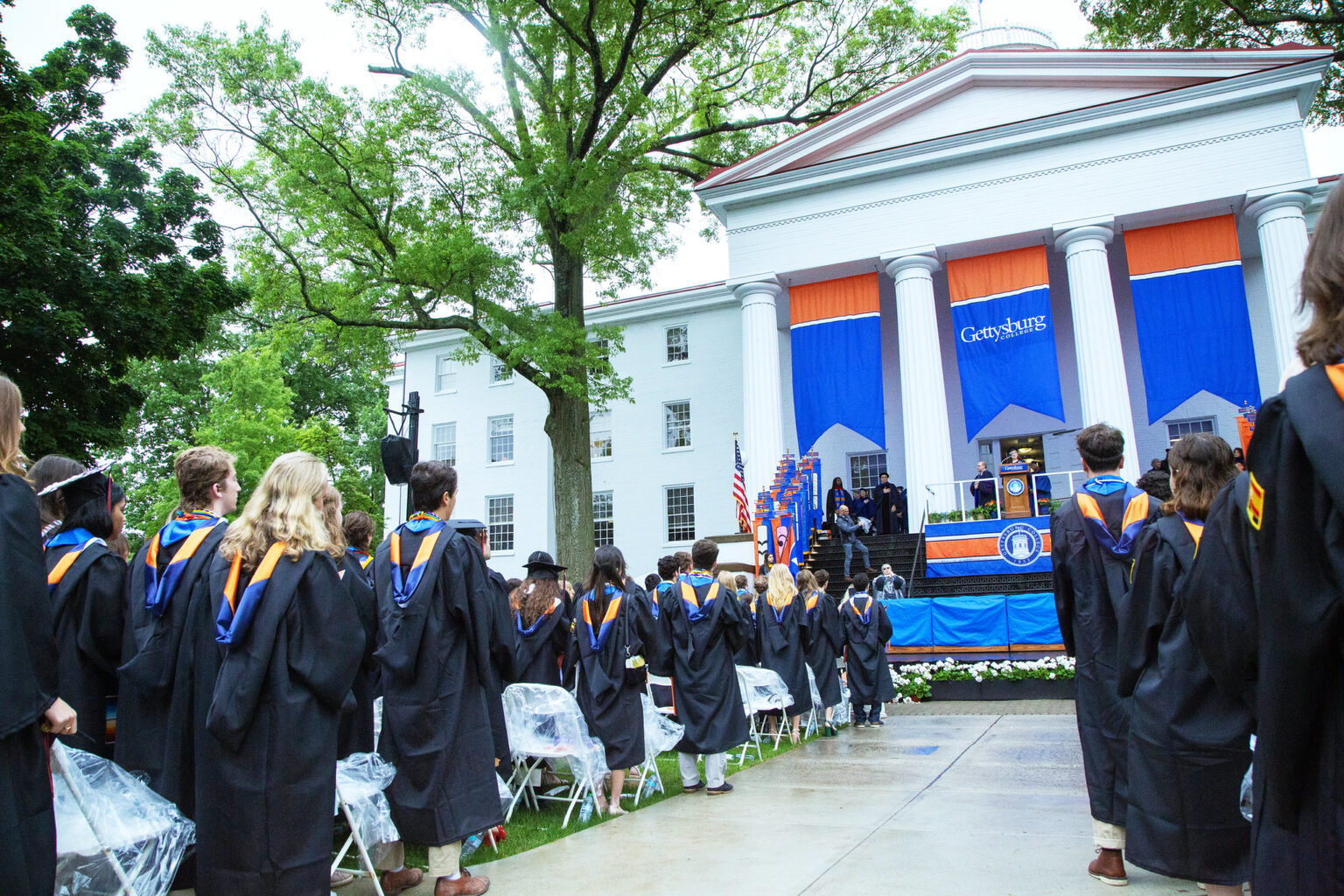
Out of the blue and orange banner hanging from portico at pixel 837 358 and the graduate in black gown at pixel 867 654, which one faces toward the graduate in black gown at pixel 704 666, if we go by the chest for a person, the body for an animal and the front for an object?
the blue and orange banner hanging from portico

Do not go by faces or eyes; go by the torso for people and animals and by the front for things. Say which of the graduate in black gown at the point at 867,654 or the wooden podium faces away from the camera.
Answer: the graduate in black gown

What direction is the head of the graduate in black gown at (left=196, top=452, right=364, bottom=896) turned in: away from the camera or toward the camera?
away from the camera

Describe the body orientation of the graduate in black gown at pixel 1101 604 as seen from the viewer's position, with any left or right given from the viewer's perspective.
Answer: facing away from the viewer

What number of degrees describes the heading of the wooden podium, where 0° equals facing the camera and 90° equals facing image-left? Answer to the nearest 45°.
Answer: approximately 0°

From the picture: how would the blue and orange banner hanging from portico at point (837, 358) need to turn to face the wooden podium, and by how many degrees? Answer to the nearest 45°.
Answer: approximately 45° to its left

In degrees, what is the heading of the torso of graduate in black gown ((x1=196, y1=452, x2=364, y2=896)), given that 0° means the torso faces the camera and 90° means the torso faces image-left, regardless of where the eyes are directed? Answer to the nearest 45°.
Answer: approximately 225°

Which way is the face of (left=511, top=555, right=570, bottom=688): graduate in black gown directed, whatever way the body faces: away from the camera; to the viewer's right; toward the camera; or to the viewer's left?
away from the camera

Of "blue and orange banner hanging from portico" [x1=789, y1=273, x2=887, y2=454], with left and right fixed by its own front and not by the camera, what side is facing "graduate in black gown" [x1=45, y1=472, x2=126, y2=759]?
front

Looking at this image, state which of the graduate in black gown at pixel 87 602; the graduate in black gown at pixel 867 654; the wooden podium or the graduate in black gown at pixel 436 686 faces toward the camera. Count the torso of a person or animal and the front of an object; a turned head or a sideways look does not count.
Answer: the wooden podium

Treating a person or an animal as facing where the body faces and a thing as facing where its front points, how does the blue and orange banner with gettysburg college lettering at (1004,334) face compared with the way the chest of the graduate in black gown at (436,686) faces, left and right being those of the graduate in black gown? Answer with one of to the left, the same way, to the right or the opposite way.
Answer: the opposite way

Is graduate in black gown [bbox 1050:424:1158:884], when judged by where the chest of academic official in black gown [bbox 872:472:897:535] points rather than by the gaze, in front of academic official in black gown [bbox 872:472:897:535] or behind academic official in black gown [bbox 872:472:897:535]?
in front
